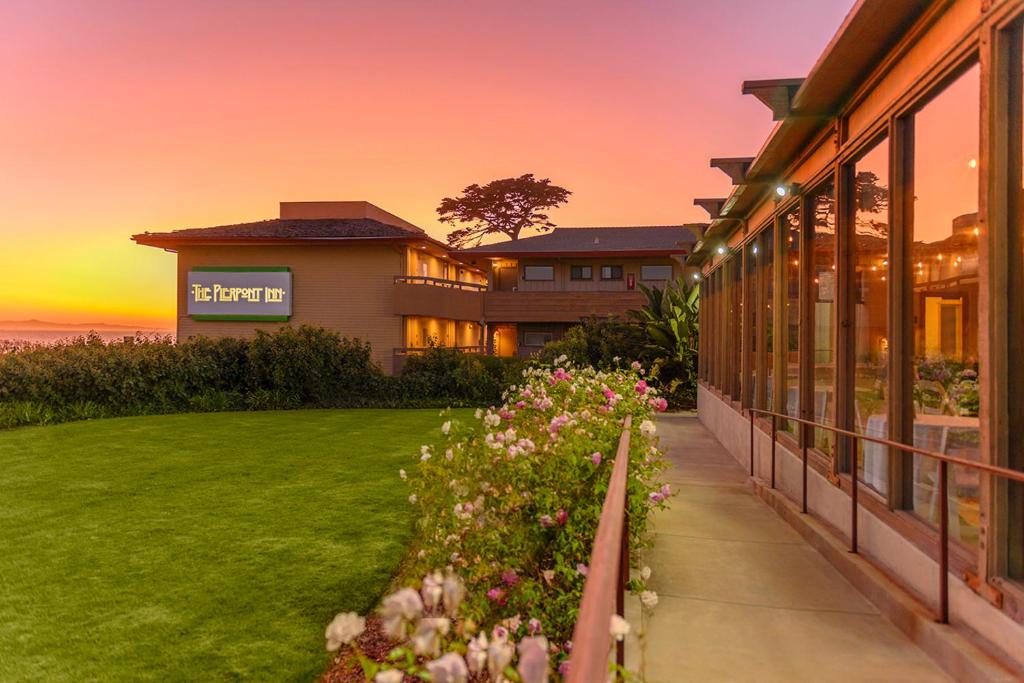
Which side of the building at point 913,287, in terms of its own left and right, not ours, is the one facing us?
left

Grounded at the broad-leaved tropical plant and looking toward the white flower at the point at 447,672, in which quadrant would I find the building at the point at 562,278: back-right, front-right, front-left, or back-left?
back-right

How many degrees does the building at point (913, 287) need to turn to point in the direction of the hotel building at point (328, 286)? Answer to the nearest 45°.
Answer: approximately 45° to its right

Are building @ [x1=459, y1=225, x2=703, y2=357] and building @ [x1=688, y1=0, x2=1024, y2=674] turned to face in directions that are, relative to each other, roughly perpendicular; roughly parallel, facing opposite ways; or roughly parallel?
roughly perpendicular

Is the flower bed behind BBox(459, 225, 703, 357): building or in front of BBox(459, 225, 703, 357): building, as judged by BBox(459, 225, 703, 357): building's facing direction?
in front

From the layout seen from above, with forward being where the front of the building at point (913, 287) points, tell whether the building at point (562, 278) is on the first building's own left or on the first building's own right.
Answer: on the first building's own right

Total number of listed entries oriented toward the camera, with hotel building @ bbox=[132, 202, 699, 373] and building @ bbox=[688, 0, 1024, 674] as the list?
1

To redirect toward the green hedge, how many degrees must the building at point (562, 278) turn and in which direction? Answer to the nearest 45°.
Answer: approximately 45° to its right

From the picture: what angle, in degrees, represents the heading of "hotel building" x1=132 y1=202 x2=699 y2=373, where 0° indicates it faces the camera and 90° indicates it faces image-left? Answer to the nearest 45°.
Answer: approximately 0°

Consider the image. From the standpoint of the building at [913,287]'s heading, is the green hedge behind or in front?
in front

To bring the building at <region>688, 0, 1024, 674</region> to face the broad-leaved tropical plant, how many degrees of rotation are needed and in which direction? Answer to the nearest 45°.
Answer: approximately 90° to its right
